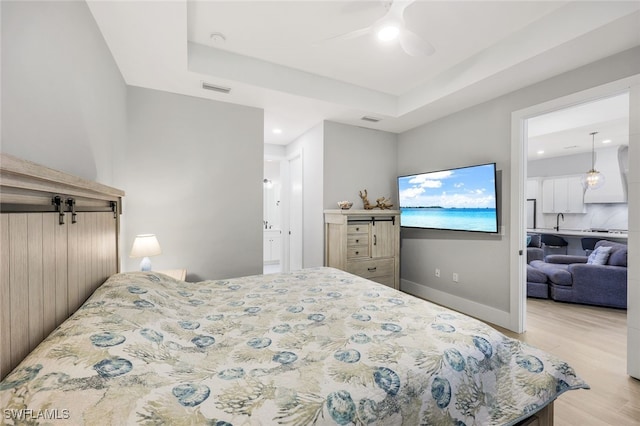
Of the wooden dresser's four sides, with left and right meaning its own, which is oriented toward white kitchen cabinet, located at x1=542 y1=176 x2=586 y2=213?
left

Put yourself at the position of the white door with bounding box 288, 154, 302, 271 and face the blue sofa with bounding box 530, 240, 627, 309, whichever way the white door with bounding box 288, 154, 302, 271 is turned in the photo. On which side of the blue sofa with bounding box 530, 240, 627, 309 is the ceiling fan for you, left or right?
right

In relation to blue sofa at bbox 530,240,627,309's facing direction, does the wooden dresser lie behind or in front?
in front

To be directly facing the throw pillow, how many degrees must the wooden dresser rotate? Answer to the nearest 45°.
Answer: approximately 45° to its left

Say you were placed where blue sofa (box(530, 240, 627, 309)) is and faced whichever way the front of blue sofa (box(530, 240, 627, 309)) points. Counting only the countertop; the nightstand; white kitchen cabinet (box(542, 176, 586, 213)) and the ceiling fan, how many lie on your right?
2

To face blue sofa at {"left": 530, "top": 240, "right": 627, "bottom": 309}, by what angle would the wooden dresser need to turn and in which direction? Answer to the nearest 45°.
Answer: approximately 45° to its left

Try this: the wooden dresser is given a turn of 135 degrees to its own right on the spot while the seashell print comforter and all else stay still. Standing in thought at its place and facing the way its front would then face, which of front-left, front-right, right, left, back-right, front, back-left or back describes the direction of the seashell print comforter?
left

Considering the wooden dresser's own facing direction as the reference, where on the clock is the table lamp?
The table lamp is roughly at 3 o'clock from the wooden dresser.
